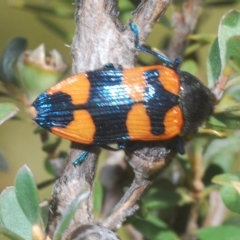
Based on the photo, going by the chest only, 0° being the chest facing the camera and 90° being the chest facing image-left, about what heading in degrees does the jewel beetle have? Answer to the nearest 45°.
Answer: approximately 270°
